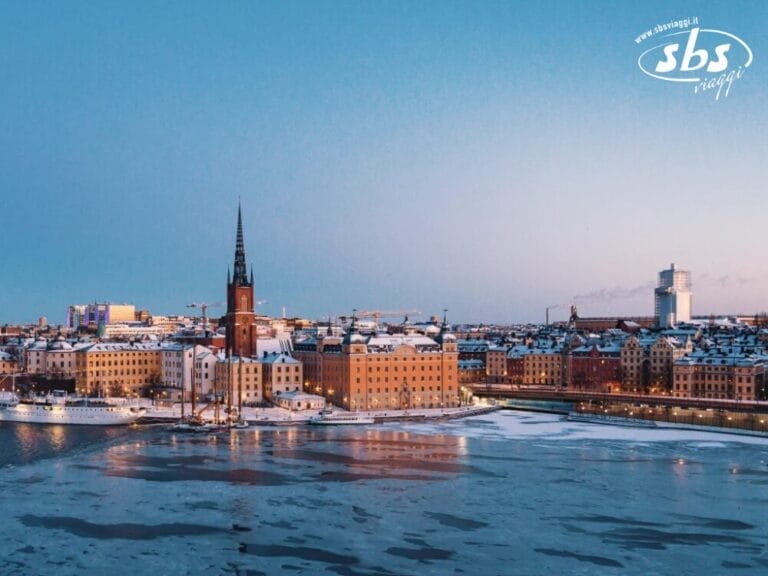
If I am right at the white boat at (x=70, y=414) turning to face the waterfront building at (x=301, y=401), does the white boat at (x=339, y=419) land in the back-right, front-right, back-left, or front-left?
front-right

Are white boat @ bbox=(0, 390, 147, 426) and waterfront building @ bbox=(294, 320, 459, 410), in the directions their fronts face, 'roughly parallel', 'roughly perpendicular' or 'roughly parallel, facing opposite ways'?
roughly perpendicular

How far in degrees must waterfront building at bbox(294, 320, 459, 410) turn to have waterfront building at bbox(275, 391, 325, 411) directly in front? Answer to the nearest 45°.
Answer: approximately 90° to its right

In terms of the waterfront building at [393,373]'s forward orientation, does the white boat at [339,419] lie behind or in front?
in front

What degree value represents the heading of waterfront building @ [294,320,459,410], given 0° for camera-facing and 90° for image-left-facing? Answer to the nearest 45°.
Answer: approximately 0°

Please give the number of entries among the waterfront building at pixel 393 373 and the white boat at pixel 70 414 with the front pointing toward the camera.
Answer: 1
